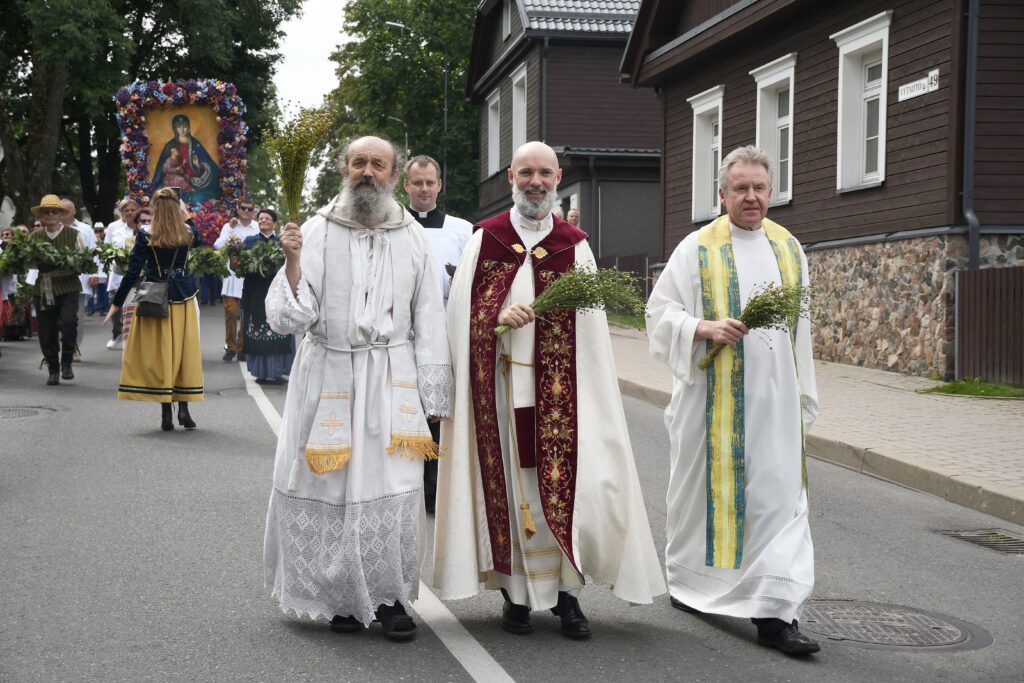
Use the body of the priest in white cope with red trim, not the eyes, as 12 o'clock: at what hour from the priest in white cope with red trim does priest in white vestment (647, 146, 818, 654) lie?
The priest in white vestment is roughly at 9 o'clock from the priest in white cope with red trim.

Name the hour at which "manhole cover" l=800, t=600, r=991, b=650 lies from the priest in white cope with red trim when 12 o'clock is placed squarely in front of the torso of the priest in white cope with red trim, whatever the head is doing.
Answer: The manhole cover is roughly at 9 o'clock from the priest in white cope with red trim.

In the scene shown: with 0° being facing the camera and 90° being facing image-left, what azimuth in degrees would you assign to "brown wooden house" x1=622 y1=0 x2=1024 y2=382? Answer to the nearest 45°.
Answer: approximately 45°

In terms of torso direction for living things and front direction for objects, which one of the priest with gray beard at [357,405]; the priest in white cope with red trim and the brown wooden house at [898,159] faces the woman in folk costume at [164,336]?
the brown wooden house

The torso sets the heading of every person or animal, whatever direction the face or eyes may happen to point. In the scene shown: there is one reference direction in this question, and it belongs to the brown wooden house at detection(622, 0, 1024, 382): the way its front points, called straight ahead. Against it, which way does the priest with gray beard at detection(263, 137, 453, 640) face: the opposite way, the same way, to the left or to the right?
to the left

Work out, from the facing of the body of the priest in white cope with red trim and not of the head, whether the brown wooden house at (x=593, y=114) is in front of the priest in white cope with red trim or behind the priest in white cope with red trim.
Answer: behind

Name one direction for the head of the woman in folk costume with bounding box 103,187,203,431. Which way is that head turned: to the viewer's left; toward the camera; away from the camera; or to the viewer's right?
away from the camera

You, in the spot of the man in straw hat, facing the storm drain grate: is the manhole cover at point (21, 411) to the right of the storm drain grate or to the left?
right

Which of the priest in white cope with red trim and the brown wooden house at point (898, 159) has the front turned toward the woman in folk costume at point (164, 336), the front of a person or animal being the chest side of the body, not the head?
the brown wooden house

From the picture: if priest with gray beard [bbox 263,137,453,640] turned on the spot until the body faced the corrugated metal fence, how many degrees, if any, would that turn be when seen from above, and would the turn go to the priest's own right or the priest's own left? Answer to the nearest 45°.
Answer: approximately 135° to the priest's own left

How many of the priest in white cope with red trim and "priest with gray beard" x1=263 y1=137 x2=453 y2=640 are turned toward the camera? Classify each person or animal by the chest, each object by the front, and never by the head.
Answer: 2

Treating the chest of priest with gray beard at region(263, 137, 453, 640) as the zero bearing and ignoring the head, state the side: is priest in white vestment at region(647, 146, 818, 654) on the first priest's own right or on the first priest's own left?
on the first priest's own left

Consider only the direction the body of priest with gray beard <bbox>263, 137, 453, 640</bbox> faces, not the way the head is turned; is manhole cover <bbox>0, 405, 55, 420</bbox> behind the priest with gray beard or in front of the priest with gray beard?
behind
